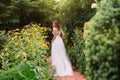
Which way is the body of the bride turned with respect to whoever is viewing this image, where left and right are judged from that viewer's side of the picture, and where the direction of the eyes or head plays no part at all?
facing away from the viewer and to the left of the viewer

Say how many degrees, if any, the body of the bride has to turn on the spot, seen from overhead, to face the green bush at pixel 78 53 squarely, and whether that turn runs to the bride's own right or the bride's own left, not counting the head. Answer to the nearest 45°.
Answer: approximately 135° to the bride's own right

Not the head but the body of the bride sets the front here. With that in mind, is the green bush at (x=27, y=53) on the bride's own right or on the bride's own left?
on the bride's own left
